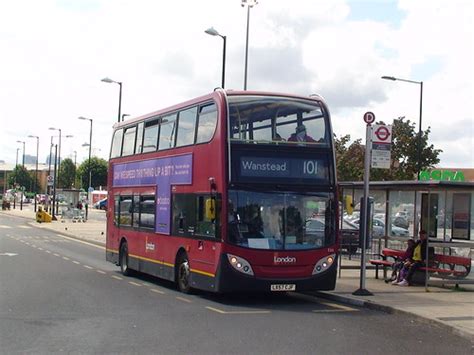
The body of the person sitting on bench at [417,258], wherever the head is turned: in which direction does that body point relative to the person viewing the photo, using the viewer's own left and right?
facing the viewer and to the left of the viewer

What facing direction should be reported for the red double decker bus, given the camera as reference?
facing the viewer and to the right of the viewer

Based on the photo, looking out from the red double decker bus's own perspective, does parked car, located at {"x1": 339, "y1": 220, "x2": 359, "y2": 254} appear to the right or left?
on its left

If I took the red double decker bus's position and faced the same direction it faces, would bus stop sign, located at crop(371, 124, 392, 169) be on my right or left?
on my left

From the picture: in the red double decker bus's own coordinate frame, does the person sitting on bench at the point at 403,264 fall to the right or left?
on its left

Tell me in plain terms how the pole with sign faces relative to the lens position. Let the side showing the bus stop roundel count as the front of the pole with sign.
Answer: facing the viewer

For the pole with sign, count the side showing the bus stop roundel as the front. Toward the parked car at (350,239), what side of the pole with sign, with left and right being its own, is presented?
back

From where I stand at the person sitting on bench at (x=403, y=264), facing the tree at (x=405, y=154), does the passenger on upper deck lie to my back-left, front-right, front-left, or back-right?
back-left

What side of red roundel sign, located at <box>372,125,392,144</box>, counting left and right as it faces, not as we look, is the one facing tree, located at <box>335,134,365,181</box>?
back

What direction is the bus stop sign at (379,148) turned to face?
toward the camera

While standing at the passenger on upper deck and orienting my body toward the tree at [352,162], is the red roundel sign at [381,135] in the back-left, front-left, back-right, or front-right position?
front-right

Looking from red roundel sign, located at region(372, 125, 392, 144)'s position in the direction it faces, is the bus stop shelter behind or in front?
behind
